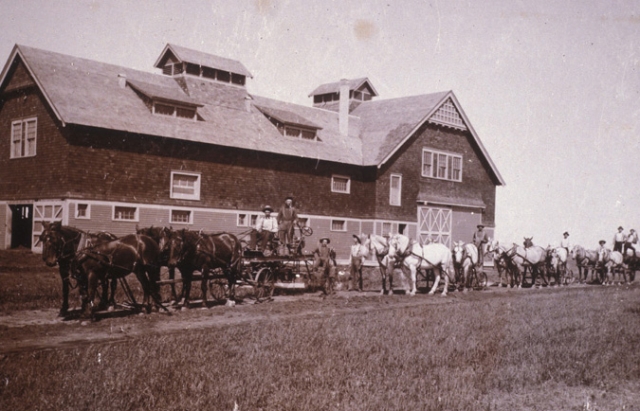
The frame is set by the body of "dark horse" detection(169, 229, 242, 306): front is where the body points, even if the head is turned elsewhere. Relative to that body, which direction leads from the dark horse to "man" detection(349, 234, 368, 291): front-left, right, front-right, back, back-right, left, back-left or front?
back

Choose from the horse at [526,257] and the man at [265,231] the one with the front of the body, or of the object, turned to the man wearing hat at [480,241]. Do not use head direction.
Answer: the horse

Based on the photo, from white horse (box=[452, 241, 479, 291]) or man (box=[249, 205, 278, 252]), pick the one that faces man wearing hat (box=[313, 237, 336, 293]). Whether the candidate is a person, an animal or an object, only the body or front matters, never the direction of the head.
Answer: the white horse

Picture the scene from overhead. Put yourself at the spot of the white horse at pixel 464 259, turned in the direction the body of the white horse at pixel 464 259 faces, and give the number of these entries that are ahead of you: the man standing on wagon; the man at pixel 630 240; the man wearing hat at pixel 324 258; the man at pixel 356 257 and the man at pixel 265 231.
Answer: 4

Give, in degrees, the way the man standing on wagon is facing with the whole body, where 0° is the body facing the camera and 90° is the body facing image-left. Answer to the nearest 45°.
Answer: approximately 0°

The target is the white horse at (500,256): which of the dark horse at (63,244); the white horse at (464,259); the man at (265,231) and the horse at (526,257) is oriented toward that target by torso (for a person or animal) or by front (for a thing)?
the horse

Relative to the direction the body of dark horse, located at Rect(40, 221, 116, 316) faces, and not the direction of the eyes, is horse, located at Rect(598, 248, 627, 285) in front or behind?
behind

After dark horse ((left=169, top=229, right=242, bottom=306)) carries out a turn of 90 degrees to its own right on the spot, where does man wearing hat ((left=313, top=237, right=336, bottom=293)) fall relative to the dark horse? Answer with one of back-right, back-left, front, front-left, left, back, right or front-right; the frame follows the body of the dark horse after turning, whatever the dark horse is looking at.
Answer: right

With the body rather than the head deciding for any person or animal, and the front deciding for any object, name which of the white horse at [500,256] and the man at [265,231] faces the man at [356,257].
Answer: the white horse

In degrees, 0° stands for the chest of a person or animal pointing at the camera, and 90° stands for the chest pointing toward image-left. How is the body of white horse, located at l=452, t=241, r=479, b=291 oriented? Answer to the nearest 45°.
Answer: approximately 45°
